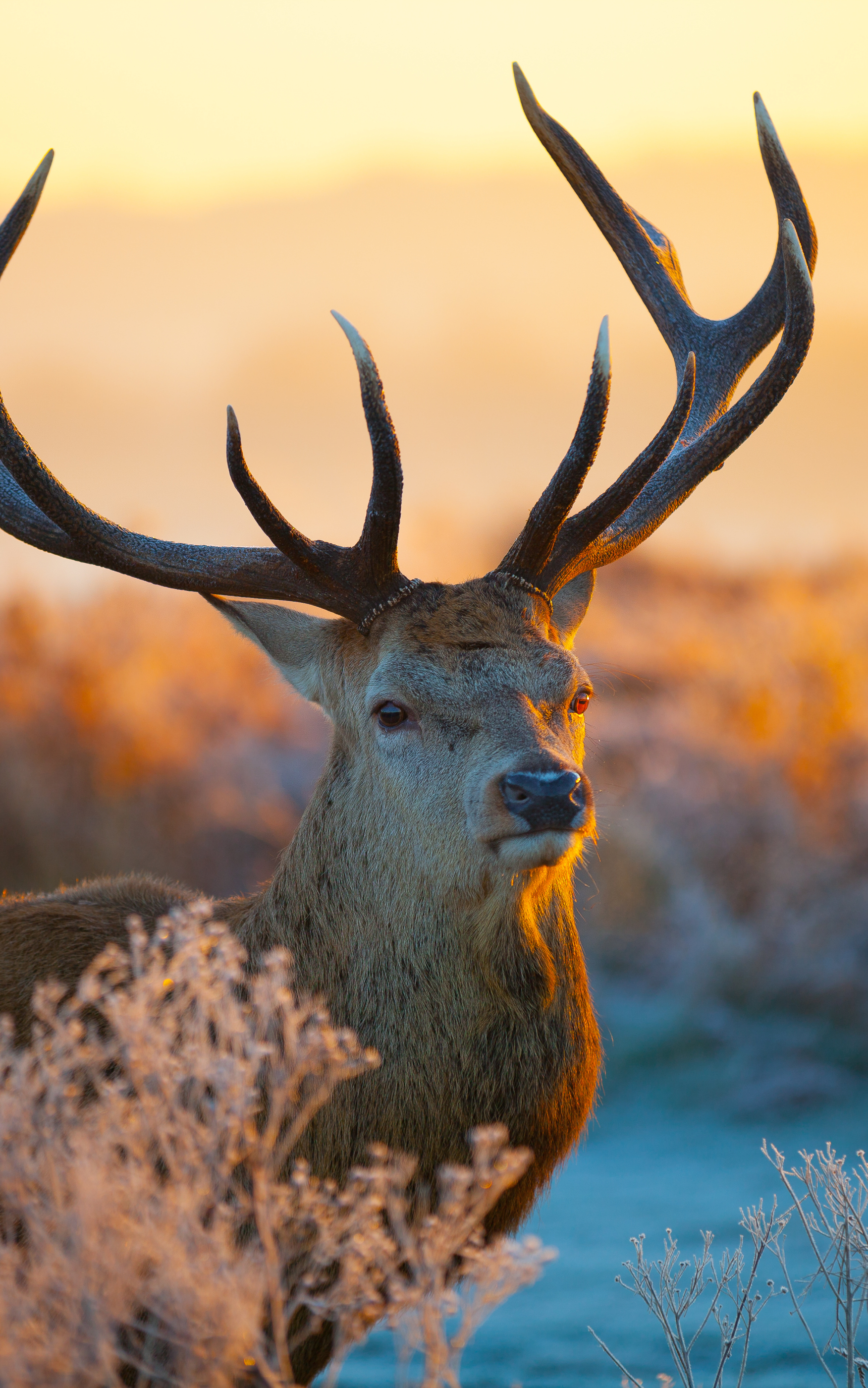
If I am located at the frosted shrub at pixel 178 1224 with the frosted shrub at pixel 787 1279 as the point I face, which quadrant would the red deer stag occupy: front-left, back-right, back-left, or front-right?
front-left

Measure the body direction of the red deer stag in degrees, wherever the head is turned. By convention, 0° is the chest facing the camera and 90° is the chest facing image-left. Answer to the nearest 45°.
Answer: approximately 315°

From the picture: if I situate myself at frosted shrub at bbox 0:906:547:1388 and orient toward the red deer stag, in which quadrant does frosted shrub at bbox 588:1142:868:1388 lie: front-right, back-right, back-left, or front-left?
front-right

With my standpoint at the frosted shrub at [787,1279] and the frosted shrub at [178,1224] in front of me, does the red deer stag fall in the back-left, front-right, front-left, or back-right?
front-right
